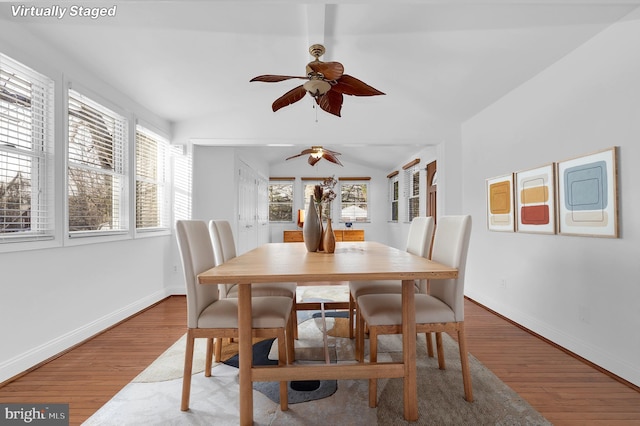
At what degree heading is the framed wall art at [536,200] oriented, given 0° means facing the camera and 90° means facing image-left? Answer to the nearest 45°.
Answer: approximately 45°

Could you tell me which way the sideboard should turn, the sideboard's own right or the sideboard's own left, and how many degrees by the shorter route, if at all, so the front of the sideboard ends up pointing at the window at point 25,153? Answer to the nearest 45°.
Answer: approximately 45° to the sideboard's own right

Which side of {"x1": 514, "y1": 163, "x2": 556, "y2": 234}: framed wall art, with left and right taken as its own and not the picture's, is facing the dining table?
front

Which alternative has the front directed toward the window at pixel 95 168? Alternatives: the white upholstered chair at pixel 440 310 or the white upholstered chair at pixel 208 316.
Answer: the white upholstered chair at pixel 440 310

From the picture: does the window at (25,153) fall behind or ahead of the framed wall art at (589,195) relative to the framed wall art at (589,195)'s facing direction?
ahead

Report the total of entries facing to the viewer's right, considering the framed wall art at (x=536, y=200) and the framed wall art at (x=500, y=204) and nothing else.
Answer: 0

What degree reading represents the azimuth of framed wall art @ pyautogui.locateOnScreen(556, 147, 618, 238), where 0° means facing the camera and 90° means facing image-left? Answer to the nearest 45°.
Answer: approximately 45°

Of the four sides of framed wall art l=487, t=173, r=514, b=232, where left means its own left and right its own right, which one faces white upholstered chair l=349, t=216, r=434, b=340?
front

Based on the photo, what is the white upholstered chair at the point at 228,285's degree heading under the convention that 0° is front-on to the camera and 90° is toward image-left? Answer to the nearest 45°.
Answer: approximately 270°

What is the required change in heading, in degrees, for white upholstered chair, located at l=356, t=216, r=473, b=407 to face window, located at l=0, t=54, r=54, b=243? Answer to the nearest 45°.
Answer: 0° — it already faces it

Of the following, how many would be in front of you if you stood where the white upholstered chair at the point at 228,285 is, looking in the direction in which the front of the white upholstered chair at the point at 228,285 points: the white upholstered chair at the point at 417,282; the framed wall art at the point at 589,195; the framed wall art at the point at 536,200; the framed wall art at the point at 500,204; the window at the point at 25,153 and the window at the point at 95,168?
4

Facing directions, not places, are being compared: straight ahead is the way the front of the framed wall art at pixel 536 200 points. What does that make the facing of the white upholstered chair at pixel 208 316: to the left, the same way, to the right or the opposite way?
the opposite way

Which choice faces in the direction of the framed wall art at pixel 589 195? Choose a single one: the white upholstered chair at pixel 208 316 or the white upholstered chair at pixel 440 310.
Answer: the white upholstered chair at pixel 208 316

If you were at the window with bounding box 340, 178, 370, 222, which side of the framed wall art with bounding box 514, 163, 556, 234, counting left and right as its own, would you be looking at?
right

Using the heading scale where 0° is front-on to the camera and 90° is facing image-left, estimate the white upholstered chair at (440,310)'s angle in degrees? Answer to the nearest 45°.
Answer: approximately 90°

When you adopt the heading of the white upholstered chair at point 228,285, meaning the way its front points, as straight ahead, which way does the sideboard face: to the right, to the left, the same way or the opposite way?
to the right
